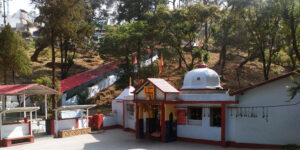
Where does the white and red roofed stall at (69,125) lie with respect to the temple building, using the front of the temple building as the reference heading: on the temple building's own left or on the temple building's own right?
on the temple building's own right

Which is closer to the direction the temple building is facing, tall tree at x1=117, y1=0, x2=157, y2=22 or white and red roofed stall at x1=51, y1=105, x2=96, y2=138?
the white and red roofed stall

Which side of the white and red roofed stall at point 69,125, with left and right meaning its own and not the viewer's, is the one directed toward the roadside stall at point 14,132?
right

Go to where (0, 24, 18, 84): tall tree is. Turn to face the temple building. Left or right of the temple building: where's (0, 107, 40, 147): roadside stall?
right

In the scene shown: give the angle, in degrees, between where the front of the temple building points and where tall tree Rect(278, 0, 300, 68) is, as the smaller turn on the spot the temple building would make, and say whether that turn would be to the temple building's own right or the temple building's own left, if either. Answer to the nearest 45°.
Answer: approximately 180°

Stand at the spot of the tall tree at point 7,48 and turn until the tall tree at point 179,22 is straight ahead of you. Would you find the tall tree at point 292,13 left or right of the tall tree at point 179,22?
right

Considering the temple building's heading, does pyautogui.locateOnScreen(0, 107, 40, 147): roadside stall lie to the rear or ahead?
ahead

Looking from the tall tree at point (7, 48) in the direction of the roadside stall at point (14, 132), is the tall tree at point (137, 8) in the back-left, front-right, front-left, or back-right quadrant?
back-left

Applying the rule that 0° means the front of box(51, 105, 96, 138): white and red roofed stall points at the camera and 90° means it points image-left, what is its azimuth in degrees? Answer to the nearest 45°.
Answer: approximately 315°

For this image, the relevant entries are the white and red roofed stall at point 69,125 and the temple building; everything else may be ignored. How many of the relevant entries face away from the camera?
0

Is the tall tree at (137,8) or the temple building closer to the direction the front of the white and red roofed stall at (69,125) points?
the temple building

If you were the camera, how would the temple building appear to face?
facing the viewer and to the left of the viewer
